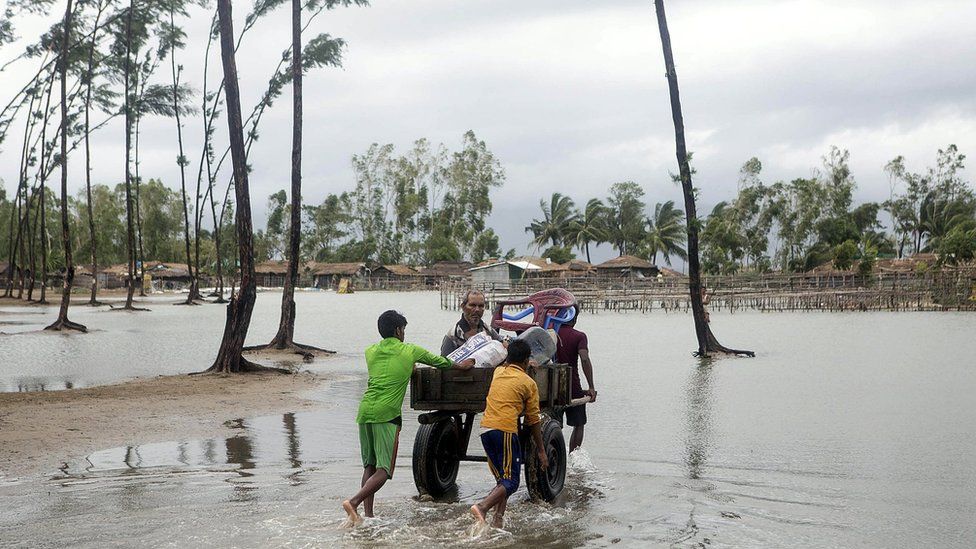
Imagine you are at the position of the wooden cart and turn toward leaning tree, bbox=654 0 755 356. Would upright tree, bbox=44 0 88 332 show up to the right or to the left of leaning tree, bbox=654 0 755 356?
left

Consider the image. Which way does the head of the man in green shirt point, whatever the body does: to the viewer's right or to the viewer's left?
to the viewer's right

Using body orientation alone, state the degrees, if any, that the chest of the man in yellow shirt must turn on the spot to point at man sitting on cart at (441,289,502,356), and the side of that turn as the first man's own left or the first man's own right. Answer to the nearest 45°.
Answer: approximately 45° to the first man's own left

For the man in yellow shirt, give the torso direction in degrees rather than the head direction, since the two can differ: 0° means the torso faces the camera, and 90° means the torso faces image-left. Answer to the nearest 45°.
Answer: approximately 225°

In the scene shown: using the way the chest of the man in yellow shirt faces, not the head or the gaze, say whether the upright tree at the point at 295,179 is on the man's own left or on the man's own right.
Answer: on the man's own left
